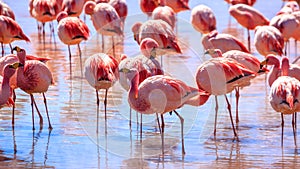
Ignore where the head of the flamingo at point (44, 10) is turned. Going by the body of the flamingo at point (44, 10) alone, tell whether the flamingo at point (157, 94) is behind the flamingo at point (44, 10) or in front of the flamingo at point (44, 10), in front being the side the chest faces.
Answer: behind

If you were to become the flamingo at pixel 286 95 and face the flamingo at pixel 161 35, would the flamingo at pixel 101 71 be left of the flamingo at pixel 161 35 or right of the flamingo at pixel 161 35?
left

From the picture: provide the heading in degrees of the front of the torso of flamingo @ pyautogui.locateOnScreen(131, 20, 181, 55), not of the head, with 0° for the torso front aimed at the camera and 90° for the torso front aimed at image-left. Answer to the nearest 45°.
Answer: approximately 90°

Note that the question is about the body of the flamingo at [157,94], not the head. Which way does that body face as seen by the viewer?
to the viewer's left

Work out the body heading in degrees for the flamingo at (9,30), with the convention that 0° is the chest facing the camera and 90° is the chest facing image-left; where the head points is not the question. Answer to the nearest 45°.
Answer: approximately 90°
